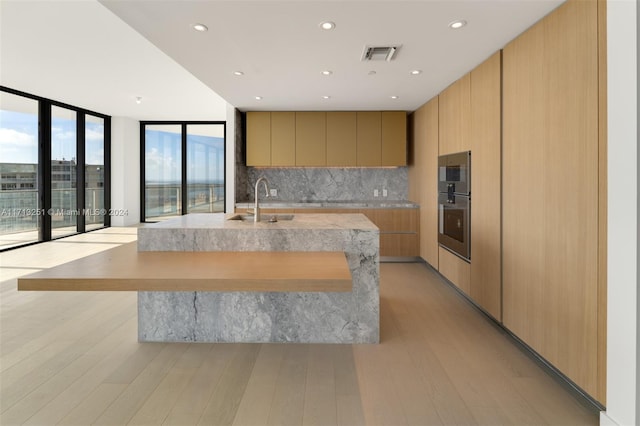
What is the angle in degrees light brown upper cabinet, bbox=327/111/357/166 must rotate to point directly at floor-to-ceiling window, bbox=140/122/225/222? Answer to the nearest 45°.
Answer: approximately 135° to its right

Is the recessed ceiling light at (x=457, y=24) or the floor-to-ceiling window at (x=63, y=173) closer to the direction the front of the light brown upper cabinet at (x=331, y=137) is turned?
the recessed ceiling light

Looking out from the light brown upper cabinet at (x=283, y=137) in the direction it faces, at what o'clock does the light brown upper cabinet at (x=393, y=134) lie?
the light brown upper cabinet at (x=393, y=134) is roughly at 9 o'clock from the light brown upper cabinet at (x=283, y=137).

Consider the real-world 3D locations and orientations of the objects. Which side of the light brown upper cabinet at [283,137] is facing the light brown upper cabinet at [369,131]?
left

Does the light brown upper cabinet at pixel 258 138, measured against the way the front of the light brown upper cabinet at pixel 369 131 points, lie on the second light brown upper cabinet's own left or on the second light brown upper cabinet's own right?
on the second light brown upper cabinet's own right

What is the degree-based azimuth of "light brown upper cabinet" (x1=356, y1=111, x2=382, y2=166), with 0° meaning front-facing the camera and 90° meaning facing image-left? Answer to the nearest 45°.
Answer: approximately 0°
